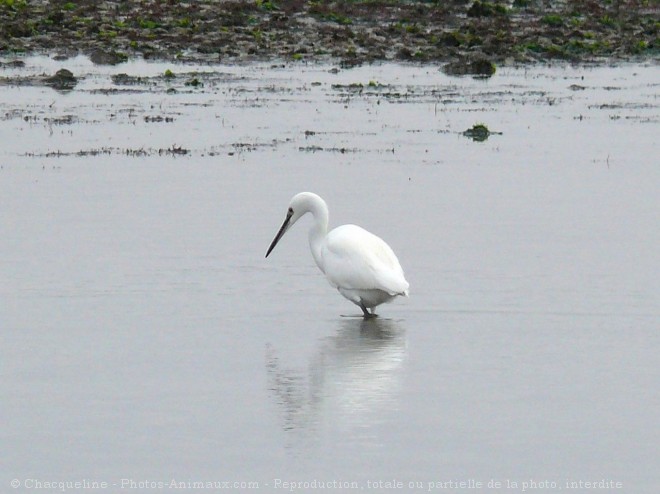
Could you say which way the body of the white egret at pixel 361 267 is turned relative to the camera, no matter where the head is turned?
to the viewer's left
